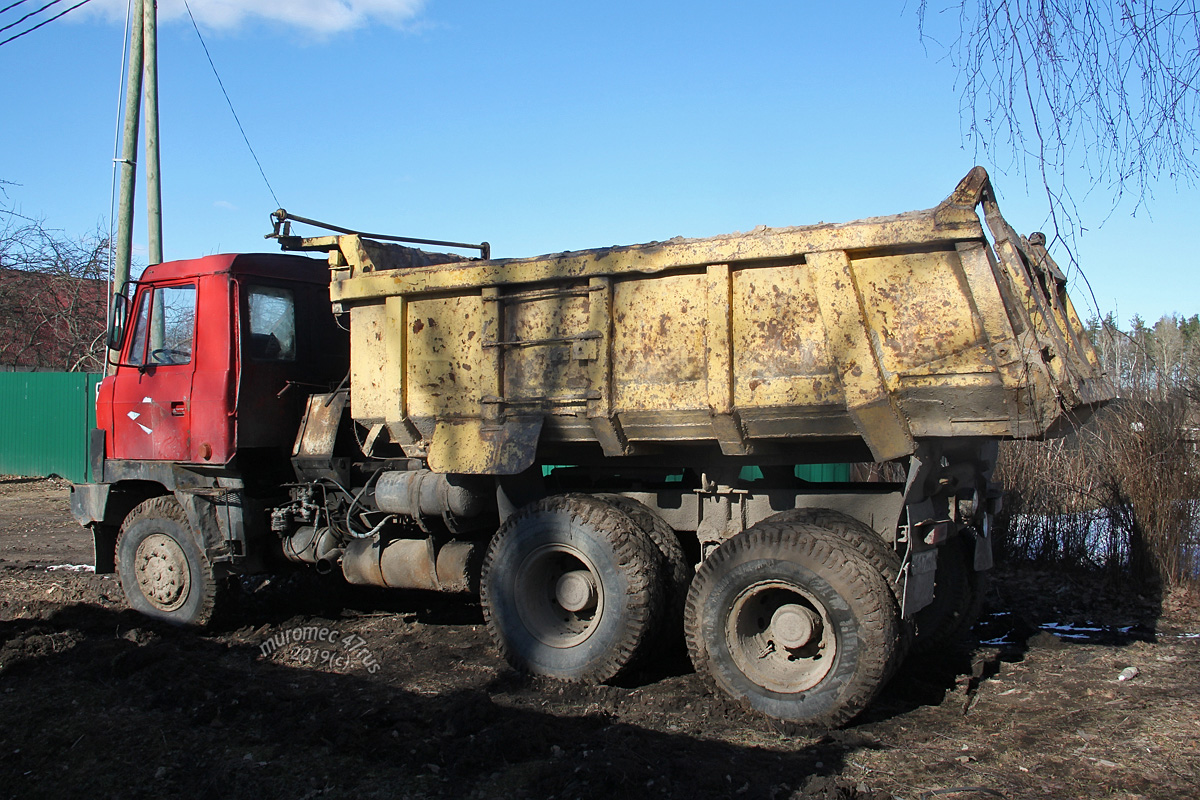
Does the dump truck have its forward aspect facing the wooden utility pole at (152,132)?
yes

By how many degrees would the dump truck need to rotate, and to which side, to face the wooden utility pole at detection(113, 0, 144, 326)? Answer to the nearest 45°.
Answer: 0° — it already faces it

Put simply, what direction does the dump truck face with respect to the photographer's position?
facing away from the viewer and to the left of the viewer
